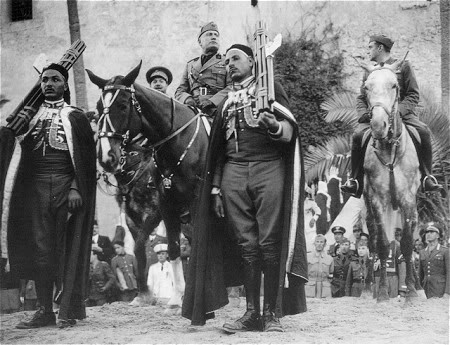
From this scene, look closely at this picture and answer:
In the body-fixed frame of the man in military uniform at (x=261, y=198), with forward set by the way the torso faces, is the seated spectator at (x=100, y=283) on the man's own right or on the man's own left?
on the man's own right

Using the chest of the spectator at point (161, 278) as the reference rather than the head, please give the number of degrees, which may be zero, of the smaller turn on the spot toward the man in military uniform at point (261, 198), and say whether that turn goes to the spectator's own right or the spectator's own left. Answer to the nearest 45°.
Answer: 0° — they already face them

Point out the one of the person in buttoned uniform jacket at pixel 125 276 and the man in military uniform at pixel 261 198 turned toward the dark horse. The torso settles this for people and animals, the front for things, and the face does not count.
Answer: the person in buttoned uniform jacket

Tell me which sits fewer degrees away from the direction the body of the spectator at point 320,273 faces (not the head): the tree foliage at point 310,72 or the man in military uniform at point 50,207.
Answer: the man in military uniform

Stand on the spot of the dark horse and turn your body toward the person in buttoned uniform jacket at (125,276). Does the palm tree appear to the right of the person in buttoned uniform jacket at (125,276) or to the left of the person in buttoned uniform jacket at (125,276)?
right

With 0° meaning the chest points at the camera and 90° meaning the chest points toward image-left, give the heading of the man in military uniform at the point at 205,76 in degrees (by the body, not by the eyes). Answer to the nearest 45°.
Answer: approximately 0°

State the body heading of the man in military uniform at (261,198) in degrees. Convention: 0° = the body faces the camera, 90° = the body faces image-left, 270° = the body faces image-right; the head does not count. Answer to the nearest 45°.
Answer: approximately 45°

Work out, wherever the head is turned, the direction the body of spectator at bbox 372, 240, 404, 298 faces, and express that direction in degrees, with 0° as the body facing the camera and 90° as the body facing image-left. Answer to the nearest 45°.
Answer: approximately 0°
